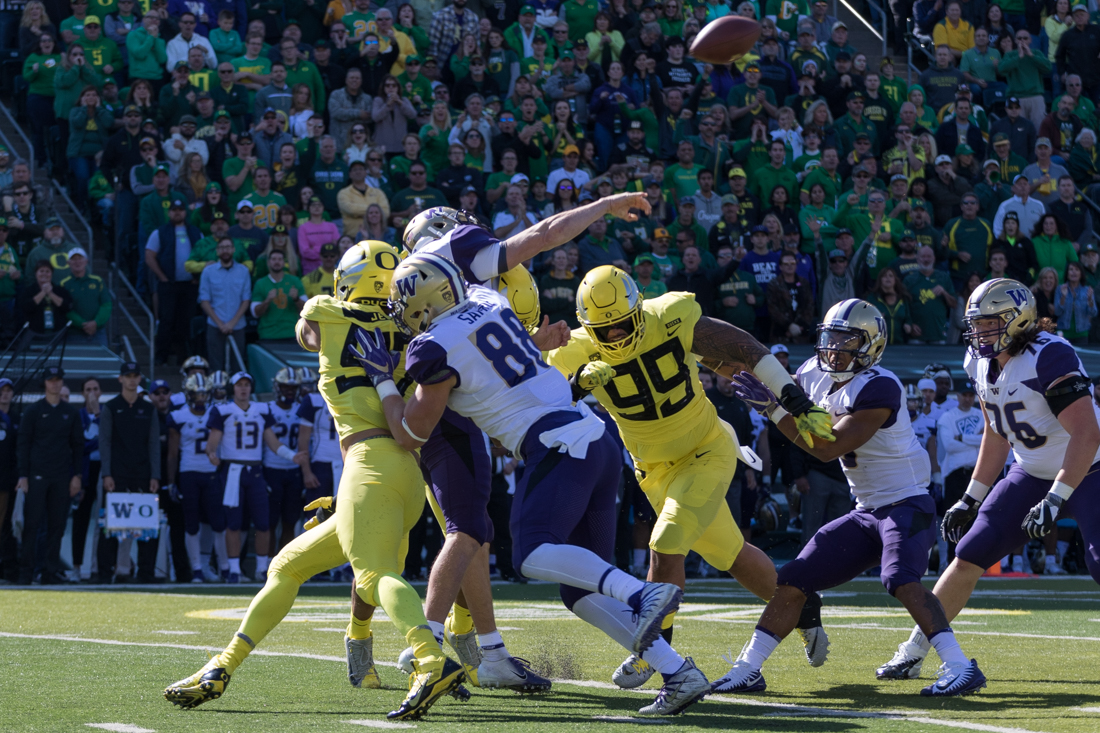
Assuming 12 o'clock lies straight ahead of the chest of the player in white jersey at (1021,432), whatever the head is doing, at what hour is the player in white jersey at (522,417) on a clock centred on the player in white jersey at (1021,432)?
the player in white jersey at (522,417) is roughly at 12 o'clock from the player in white jersey at (1021,432).

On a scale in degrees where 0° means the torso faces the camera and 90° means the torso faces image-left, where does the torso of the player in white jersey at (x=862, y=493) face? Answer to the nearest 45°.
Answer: approximately 45°

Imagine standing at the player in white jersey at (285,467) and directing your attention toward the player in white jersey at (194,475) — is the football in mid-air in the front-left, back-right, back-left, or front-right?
back-left

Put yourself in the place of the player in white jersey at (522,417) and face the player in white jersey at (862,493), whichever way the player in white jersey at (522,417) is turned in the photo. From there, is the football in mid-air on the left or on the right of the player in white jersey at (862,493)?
left

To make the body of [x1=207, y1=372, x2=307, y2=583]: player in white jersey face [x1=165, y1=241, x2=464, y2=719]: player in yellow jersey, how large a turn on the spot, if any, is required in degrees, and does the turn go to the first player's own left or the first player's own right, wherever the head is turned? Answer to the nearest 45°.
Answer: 0° — they already face them

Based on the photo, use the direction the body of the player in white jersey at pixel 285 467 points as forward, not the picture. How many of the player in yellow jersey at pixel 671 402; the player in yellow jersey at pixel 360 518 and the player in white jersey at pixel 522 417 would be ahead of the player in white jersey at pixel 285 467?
3

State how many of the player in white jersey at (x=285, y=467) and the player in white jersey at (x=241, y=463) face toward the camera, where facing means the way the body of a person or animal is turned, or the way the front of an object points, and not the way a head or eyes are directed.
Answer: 2

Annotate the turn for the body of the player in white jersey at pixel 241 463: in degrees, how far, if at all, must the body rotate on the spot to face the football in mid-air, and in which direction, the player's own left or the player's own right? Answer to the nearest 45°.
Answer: approximately 45° to the player's own left

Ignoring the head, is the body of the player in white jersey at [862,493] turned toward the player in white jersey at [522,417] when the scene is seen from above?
yes
